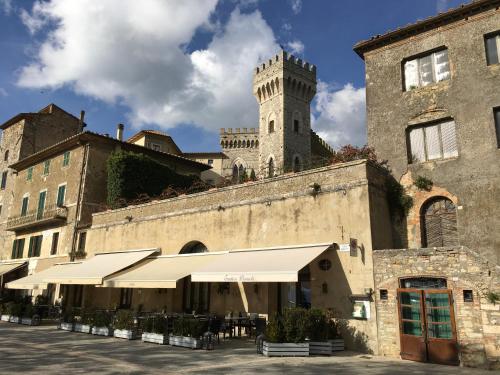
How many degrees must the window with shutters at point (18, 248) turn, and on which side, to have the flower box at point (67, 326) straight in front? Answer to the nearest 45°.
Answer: approximately 45° to its left

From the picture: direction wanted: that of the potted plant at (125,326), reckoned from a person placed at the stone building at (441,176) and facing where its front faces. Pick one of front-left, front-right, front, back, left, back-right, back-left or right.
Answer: front-right

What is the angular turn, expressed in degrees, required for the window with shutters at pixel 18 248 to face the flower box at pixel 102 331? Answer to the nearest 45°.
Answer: approximately 45° to its left

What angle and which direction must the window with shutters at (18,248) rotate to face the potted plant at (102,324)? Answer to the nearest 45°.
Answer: approximately 45° to its left

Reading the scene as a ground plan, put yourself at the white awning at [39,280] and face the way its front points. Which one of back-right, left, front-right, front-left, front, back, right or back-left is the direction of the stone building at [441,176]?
left

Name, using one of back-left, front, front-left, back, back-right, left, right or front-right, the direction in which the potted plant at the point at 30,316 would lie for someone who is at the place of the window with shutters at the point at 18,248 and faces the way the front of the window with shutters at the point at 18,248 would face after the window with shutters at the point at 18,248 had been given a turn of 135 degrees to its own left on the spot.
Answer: right

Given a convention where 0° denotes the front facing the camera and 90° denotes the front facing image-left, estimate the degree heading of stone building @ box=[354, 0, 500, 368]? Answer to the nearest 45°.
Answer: approximately 45°

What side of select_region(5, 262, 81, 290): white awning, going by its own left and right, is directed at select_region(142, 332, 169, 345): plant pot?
left

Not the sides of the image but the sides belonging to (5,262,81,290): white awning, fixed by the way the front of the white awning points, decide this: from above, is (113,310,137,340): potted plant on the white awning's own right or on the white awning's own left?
on the white awning's own left
